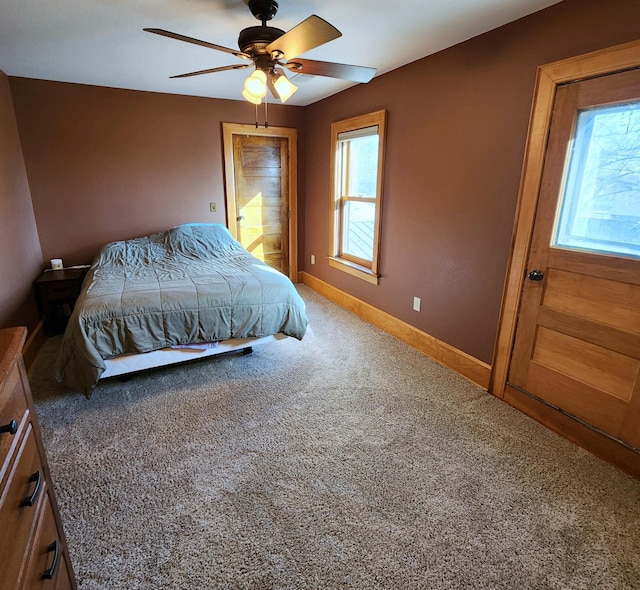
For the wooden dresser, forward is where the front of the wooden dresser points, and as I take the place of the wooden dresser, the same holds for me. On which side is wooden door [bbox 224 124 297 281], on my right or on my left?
on my left

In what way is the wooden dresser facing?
to the viewer's right

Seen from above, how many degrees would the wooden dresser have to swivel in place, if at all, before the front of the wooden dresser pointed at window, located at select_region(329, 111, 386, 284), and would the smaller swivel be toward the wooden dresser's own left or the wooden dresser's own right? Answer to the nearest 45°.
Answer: approximately 45° to the wooden dresser's own left

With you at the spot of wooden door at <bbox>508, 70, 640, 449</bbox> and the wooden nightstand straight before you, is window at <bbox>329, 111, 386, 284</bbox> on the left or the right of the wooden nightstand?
right

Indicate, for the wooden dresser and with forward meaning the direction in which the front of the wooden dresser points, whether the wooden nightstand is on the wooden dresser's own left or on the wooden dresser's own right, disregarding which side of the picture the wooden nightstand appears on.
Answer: on the wooden dresser's own left

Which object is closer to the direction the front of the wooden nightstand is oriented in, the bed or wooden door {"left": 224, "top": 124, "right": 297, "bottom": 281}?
the bed
